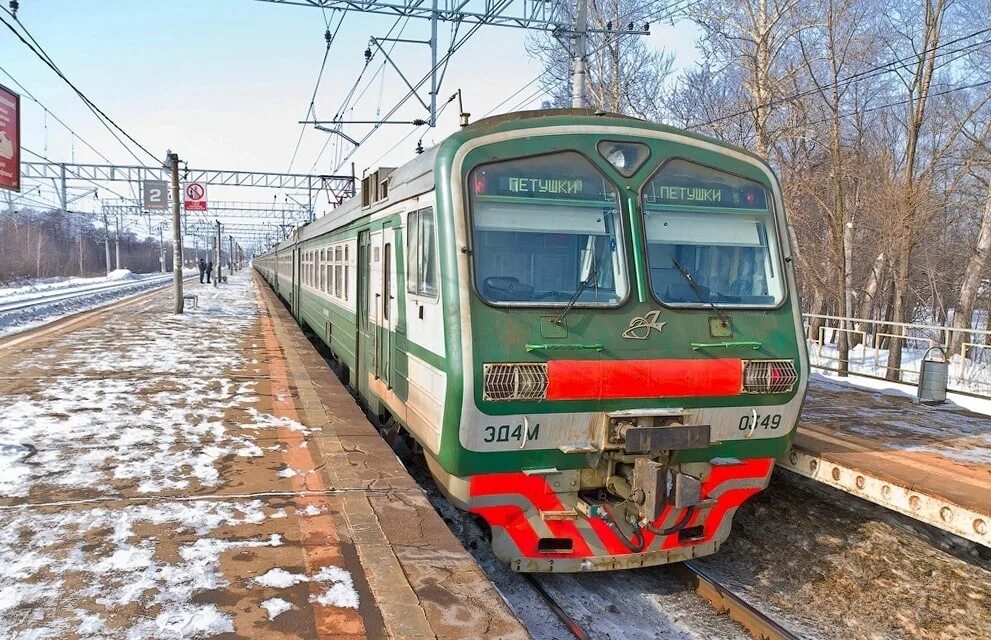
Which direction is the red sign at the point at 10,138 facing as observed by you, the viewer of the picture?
facing the viewer and to the right of the viewer

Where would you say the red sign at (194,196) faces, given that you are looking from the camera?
facing the viewer

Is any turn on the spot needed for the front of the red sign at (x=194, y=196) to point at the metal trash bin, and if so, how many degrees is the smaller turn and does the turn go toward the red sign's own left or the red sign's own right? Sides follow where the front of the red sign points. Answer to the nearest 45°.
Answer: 0° — it already faces it

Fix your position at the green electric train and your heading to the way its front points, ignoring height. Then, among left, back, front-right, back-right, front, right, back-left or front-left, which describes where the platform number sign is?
back

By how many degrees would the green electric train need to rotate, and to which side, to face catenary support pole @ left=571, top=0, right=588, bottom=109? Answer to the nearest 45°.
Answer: approximately 135° to its left

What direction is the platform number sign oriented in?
toward the camera

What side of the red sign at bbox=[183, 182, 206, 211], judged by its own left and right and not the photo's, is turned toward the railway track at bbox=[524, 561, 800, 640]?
front

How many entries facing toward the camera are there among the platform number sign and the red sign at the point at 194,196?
2

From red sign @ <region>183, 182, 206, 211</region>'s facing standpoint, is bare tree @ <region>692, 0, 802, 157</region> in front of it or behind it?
in front

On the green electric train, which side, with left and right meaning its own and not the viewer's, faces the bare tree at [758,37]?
left

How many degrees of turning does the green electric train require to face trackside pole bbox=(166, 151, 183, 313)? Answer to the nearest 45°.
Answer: approximately 180°

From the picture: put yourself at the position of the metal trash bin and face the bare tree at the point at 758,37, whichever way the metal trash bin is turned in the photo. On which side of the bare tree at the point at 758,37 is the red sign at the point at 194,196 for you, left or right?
left
